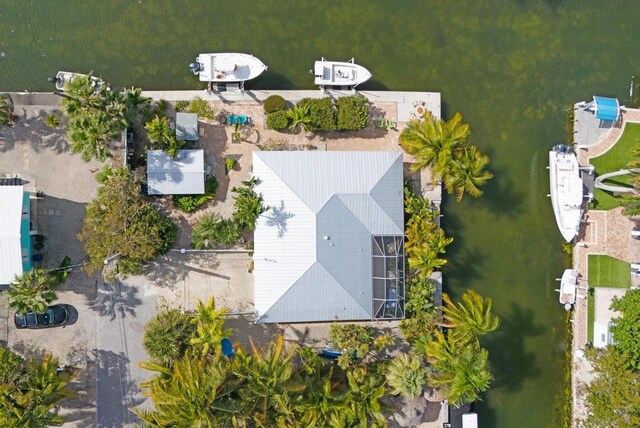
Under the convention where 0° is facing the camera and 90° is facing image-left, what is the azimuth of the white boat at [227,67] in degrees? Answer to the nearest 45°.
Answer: approximately 270°

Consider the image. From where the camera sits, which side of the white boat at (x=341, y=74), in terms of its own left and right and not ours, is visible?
right

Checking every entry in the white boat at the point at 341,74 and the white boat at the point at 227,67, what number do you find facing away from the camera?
0

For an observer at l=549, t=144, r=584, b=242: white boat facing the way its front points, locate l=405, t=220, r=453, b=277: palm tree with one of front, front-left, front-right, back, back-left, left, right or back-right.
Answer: front-right

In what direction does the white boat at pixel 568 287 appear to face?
away from the camera

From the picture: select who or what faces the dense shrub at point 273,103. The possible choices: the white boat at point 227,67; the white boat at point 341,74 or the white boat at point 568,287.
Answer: the white boat at point 227,67

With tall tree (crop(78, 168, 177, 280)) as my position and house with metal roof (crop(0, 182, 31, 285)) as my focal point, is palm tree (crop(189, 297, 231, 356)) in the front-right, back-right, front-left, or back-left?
back-left

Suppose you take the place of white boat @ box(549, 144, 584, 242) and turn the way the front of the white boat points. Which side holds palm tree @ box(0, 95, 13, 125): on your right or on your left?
on your right
